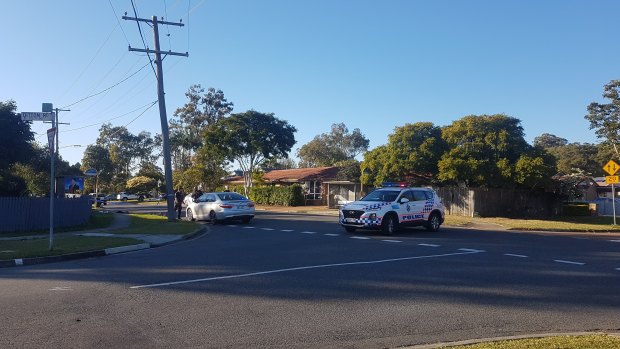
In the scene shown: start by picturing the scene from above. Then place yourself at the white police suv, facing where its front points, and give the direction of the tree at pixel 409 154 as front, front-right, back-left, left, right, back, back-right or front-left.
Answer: back-right

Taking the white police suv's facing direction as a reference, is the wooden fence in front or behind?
behind

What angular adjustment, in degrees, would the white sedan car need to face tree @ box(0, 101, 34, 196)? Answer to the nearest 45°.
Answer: approximately 45° to its left

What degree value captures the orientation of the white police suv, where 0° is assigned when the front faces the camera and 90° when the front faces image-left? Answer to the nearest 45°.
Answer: approximately 45°

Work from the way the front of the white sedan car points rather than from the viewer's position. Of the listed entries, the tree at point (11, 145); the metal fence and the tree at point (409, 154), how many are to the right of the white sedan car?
1

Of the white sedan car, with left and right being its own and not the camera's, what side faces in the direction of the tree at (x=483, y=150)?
right

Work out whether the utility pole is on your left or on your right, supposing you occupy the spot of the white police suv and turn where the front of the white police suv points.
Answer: on your right

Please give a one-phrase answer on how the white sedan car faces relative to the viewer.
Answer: facing away from the viewer and to the left of the viewer

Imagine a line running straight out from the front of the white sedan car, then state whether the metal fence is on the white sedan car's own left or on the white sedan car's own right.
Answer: on the white sedan car's own left

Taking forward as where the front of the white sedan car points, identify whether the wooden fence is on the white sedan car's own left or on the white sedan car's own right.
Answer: on the white sedan car's own right

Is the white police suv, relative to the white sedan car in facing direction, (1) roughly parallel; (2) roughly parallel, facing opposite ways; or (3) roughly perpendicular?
roughly perpendicular

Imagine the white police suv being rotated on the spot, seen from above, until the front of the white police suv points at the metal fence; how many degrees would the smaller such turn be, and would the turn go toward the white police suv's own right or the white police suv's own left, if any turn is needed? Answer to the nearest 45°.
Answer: approximately 45° to the white police suv's own right
